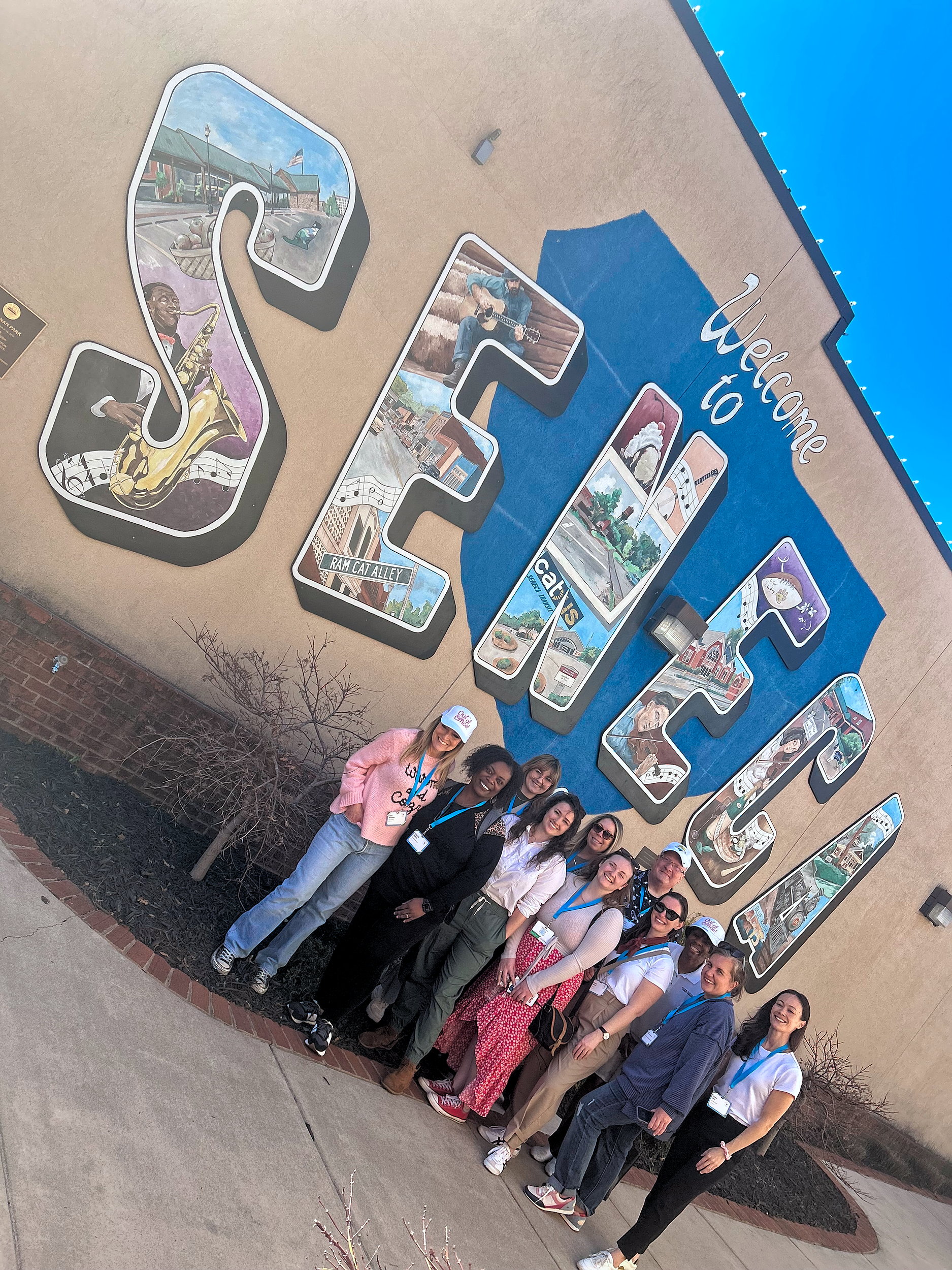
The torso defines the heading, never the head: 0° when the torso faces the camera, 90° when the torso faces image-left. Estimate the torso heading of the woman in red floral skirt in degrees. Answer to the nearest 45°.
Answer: approximately 45°

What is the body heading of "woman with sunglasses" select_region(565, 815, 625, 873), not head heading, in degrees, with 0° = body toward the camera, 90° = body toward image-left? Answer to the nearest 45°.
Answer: approximately 0°

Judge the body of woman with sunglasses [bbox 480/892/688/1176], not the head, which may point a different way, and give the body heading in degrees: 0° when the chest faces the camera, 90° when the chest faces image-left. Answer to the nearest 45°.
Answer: approximately 45°

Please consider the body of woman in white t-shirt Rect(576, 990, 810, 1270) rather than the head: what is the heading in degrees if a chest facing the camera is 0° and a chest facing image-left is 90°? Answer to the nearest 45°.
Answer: approximately 45°

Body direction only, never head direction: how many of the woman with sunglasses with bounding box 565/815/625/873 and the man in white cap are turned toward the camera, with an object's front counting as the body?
2

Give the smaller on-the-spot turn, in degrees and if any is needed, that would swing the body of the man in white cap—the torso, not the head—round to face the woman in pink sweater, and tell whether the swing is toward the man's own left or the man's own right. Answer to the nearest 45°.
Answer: approximately 45° to the man's own right
